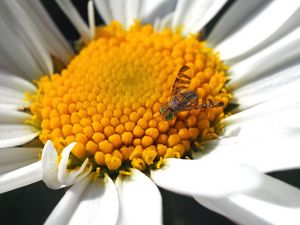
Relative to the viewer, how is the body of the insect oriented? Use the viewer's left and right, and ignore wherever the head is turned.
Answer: facing the viewer and to the left of the viewer
